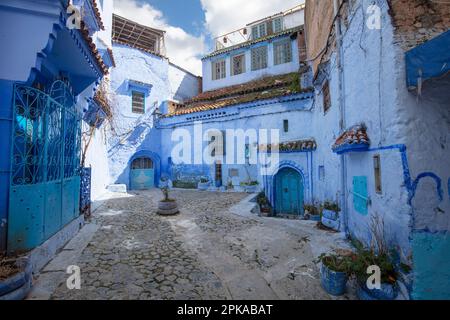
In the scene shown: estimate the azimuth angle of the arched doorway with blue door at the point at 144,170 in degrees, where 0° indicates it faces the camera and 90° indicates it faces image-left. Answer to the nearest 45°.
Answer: approximately 0°

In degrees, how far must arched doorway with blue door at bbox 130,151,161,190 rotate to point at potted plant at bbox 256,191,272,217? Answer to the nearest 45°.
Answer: approximately 45° to its left

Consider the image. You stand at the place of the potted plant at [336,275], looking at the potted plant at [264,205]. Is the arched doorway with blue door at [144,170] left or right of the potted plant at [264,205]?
left

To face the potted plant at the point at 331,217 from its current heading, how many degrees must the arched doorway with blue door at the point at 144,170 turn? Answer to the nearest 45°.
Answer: approximately 45° to its left

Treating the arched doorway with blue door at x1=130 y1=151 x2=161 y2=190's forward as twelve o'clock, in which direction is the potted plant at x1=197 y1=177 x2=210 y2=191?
The potted plant is roughly at 10 o'clock from the arched doorway with blue door.

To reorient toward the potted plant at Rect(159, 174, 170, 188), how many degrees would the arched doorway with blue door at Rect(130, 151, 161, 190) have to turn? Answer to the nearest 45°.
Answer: approximately 90° to its left

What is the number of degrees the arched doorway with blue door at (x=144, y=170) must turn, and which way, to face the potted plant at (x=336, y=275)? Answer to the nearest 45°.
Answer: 0° — it already faces it
